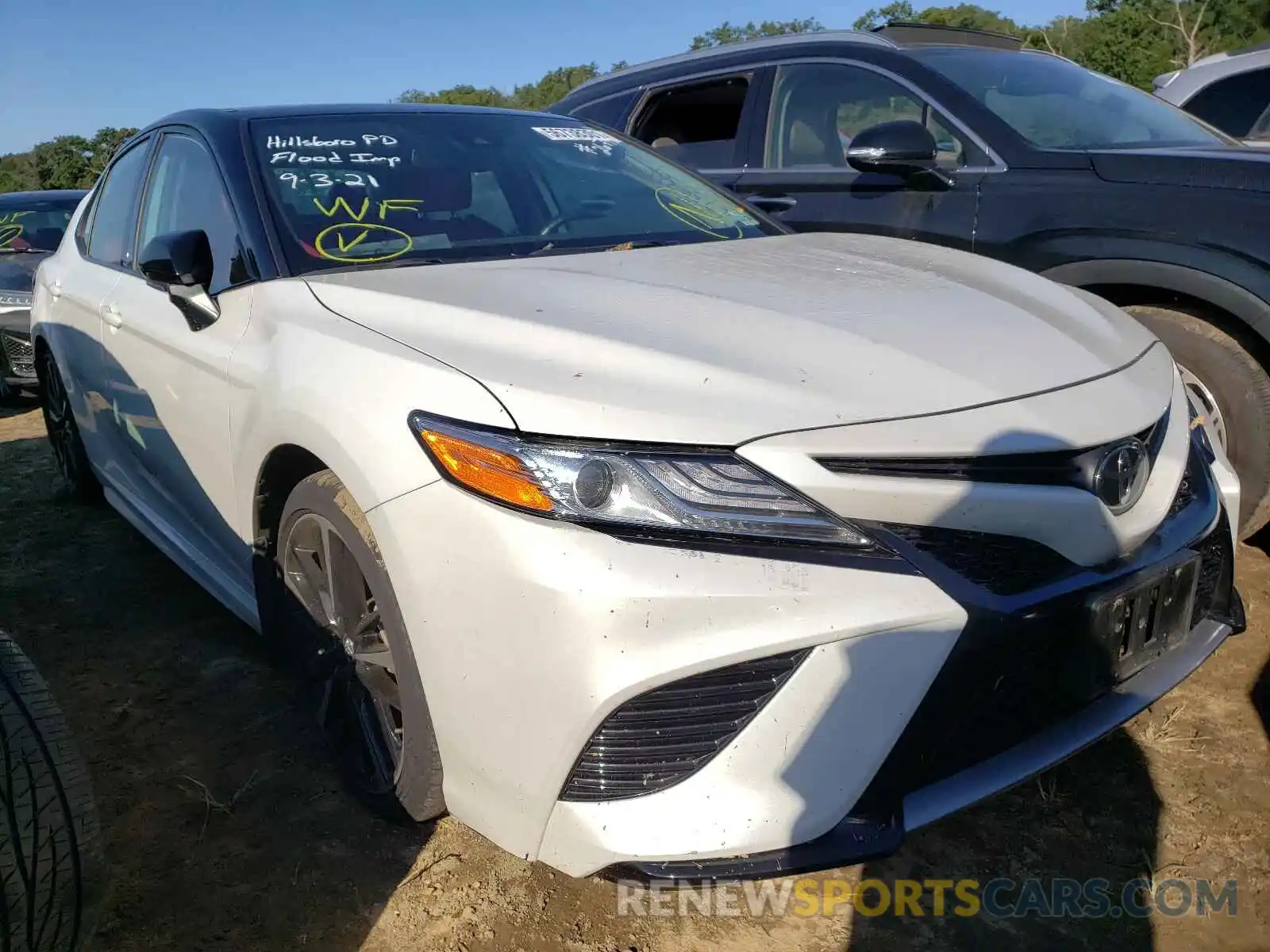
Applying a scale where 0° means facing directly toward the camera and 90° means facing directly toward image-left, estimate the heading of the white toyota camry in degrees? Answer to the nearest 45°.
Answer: approximately 315°

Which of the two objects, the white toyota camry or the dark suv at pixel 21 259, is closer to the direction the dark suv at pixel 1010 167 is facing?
the white toyota camry

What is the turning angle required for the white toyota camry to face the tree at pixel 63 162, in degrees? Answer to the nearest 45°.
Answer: approximately 180°

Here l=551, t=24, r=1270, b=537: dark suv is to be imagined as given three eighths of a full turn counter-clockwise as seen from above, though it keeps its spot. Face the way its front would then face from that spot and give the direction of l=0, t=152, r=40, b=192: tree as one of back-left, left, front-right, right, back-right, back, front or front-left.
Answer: front-left

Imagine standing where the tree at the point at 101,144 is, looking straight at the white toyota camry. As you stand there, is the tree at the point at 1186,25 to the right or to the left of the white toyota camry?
left

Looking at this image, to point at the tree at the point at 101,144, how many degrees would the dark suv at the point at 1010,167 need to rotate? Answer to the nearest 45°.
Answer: approximately 180°

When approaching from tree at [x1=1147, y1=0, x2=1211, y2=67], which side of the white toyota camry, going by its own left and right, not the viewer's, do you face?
left

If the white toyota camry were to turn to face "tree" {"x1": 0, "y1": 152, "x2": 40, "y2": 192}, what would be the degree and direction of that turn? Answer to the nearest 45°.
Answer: approximately 180°

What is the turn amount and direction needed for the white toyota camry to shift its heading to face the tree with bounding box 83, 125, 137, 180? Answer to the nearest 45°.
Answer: approximately 180°

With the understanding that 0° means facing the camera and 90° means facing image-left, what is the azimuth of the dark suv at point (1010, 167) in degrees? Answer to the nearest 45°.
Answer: approximately 315°
